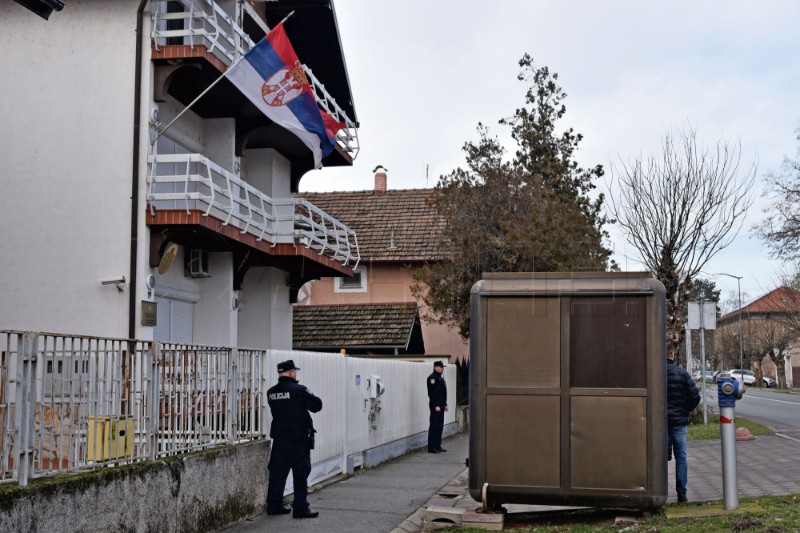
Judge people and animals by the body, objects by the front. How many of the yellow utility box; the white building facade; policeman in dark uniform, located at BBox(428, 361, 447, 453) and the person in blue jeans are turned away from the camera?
1

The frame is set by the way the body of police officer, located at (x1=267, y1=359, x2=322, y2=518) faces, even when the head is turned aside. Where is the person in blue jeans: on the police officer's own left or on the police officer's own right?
on the police officer's own right

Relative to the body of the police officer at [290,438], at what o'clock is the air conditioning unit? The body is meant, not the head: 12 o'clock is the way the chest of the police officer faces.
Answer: The air conditioning unit is roughly at 10 o'clock from the police officer.

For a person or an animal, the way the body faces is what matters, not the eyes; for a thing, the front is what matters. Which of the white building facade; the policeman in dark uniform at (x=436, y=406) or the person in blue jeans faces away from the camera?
the person in blue jeans

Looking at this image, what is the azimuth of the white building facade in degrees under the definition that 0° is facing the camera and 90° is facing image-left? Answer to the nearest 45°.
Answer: approximately 315°

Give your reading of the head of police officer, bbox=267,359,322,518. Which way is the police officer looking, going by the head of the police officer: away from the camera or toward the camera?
away from the camera

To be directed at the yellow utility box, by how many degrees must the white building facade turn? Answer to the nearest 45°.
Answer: approximately 45° to its right

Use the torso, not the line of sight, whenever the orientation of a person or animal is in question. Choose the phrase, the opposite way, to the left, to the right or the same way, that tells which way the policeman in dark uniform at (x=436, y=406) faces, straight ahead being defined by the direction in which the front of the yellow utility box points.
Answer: the same way

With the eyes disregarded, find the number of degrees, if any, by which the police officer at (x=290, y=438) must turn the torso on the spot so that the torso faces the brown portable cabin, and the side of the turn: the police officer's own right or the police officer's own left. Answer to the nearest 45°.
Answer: approximately 90° to the police officer's own right

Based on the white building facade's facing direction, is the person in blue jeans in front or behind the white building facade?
in front

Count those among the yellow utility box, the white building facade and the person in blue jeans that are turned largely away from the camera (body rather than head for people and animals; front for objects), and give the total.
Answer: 1

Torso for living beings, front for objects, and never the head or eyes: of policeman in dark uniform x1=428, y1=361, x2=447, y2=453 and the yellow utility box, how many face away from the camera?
0

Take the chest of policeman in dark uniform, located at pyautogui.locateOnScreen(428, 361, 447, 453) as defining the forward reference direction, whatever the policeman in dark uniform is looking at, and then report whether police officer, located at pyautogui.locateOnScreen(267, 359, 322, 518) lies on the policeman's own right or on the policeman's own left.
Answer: on the policeman's own right

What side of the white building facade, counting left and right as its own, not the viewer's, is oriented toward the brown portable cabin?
front

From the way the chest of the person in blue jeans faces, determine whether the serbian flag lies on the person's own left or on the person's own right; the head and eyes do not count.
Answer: on the person's own left

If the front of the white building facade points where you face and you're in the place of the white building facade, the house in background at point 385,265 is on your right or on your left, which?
on your left

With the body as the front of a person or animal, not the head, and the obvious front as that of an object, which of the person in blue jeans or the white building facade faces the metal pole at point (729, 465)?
the white building facade

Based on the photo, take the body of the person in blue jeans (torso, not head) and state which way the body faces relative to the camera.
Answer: away from the camera

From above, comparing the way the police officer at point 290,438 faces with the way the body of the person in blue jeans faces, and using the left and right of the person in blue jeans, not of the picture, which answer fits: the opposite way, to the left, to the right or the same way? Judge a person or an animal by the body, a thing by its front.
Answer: the same way
